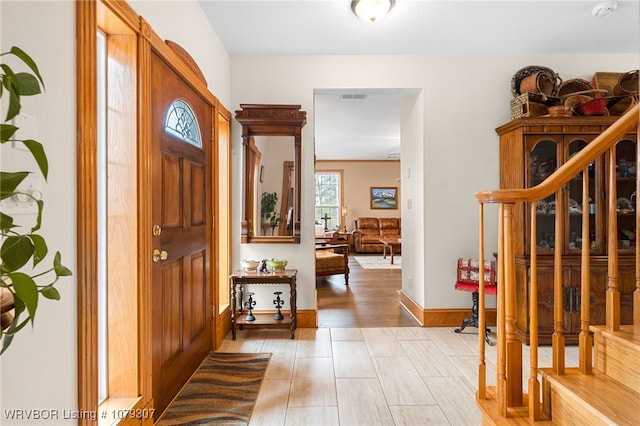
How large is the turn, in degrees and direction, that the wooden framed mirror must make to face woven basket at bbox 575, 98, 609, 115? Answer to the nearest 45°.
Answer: approximately 90° to its left

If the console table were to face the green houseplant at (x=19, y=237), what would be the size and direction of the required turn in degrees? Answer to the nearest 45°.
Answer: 0° — it already faces it

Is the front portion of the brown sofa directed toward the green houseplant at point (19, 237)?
yes

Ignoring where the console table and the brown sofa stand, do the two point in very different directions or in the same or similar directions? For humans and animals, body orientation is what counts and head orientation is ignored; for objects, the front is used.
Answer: same or similar directions

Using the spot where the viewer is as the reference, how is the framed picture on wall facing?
facing the viewer

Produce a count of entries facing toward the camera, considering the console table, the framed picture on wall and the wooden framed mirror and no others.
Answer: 3

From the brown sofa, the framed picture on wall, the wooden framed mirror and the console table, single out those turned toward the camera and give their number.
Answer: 4

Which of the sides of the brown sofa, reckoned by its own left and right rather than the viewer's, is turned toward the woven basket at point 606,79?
front

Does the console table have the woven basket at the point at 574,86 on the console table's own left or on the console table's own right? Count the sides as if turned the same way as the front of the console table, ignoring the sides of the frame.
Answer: on the console table's own left

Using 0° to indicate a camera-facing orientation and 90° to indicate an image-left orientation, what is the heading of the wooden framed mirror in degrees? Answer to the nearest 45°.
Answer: approximately 0°

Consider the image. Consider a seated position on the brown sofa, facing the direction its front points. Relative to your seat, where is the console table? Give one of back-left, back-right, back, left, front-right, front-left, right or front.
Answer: front

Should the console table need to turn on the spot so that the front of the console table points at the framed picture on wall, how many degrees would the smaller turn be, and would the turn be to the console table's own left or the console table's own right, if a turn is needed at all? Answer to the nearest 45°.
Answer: approximately 135° to the console table's own left

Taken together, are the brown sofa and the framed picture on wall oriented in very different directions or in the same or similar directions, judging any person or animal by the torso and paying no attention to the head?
same or similar directions

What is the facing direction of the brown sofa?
toward the camera

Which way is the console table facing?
toward the camera

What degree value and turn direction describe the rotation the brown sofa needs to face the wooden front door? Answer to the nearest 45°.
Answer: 0° — it already faces it
